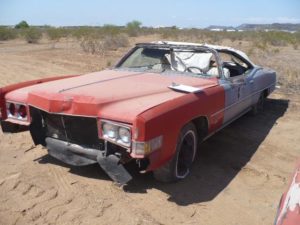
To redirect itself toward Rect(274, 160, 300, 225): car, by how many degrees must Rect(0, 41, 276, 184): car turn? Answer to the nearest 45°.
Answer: approximately 90° to its left

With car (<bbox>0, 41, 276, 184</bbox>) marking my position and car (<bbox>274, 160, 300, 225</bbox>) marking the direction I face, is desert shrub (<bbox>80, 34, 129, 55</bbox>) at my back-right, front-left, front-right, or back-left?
back-left

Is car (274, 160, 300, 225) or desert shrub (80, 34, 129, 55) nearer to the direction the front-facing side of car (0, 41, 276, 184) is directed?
the car

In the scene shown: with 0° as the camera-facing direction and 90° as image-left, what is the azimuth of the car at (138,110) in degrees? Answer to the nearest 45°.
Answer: approximately 45°

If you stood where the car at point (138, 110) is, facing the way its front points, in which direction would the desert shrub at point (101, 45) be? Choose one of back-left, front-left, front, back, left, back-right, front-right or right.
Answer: back-right
